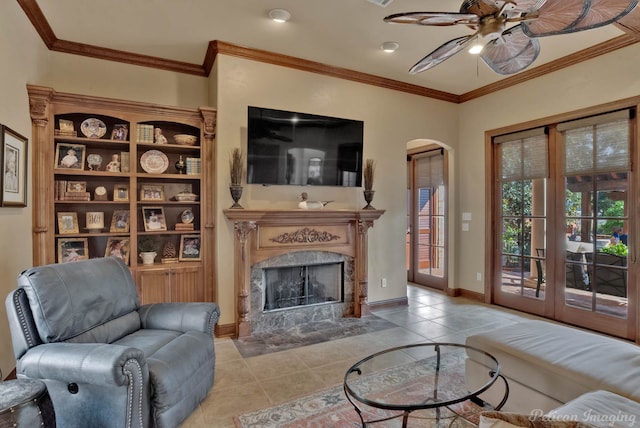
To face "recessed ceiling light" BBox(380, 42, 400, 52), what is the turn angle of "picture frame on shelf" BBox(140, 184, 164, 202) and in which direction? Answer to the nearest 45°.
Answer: approximately 45° to its left

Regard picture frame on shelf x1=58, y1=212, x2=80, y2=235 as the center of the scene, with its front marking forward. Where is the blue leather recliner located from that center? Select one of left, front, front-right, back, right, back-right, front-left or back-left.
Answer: front

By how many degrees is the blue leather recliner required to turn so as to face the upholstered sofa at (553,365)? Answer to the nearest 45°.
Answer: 0° — it already faces it

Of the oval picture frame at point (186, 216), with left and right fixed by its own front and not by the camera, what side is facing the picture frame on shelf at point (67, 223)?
right

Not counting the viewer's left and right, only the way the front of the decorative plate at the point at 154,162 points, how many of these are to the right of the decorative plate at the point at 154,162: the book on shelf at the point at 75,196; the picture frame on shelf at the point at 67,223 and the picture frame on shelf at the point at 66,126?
3

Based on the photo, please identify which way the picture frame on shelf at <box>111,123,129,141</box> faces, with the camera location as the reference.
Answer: facing the viewer

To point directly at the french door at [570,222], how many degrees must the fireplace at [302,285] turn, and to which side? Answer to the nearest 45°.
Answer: approximately 45° to its left

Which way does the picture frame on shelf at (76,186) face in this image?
toward the camera

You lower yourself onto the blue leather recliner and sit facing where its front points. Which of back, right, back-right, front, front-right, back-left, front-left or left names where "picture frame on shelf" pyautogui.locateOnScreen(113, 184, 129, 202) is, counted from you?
back-left

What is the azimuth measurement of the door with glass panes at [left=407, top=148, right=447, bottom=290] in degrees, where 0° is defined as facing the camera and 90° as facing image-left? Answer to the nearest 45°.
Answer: approximately 45°

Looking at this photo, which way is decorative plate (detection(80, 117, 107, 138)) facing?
toward the camera

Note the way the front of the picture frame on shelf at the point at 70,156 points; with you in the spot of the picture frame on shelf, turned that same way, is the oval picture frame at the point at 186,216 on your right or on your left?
on your left

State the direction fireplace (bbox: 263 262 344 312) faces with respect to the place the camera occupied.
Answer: facing the viewer and to the right of the viewer

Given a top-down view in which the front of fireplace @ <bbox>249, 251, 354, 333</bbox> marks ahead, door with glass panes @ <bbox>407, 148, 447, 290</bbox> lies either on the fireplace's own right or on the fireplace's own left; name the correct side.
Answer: on the fireplace's own left
